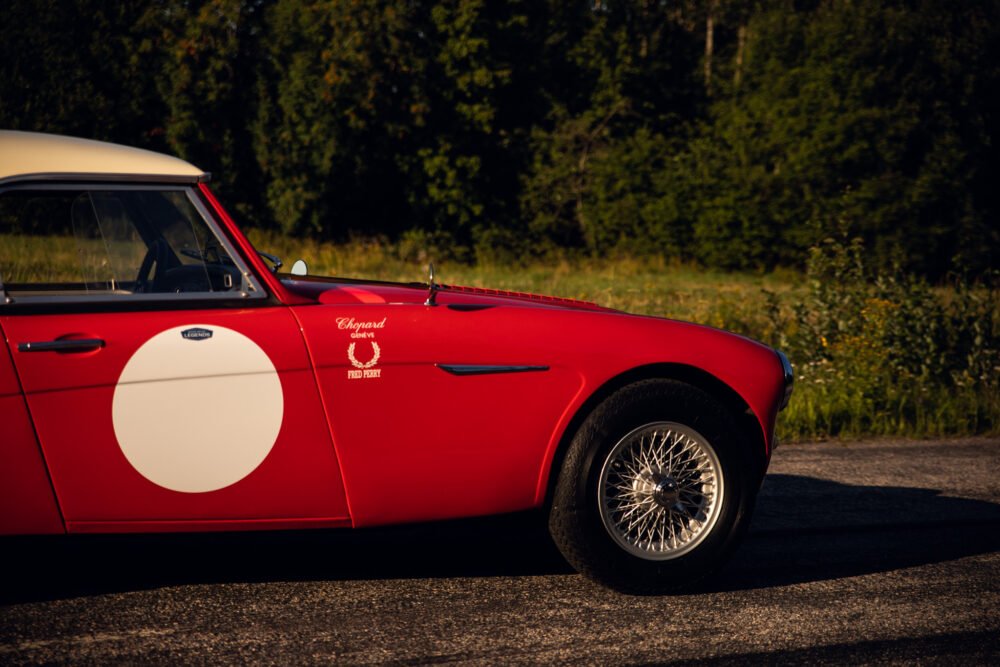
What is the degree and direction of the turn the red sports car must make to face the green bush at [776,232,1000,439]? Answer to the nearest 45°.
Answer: approximately 45° to its left

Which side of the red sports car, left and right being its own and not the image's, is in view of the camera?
right
